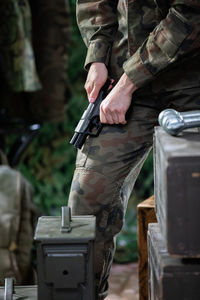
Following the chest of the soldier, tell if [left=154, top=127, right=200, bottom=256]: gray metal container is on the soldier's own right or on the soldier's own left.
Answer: on the soldier's own left

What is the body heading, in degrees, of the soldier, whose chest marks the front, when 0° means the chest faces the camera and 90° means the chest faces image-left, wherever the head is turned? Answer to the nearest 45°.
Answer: approximately 45°

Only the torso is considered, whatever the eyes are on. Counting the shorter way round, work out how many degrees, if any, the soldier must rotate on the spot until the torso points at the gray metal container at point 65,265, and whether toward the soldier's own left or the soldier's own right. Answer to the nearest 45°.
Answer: approximately 45° to the soldier's own left

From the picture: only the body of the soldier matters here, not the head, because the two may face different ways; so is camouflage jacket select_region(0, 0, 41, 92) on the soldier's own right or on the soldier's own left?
on the soldier's own right
